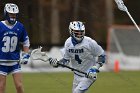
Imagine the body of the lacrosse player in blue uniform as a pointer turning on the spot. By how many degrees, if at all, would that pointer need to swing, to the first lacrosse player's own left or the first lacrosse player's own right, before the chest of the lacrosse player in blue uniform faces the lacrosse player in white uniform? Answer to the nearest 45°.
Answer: approximately 90° to the first lacrosse player's own left

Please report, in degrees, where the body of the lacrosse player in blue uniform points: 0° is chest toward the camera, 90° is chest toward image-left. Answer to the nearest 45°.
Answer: approximately 0°

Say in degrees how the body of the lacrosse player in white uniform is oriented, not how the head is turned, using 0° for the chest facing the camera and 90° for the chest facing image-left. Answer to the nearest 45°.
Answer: approximately 45°

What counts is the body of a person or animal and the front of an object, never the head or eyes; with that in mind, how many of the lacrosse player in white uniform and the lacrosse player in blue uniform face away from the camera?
0

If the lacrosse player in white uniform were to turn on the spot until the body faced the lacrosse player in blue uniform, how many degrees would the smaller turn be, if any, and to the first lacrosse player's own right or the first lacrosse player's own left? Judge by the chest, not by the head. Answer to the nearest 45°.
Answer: approximately 45° to the first lacrosse player's own right
